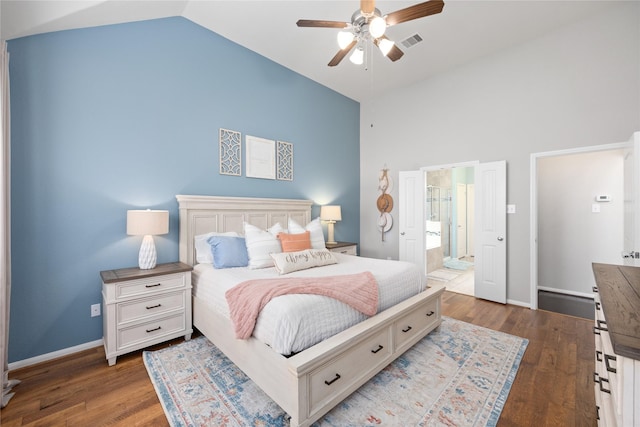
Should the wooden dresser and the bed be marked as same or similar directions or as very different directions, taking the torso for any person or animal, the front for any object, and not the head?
very different directions

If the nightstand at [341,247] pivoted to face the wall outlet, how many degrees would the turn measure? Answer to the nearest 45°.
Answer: approximately 90° to its right

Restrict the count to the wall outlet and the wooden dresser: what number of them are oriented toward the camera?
1

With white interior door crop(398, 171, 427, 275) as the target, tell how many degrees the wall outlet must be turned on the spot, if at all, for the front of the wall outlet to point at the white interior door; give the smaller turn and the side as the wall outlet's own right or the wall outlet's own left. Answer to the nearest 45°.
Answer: approximately 90° to the wall outlet's own left

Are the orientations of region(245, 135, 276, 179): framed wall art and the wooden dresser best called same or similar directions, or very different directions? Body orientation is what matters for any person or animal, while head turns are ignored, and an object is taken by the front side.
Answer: very different directions

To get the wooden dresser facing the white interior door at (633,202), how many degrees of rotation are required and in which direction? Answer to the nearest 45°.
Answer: approximately 90° to its right

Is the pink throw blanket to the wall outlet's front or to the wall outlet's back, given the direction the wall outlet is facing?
to the front

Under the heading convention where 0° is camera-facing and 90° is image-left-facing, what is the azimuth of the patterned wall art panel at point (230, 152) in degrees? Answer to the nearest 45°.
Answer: approximately 315°

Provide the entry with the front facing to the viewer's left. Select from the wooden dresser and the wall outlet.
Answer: the wooden dresser

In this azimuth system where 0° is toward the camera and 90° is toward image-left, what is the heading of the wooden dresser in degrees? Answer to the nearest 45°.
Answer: approximately 90°

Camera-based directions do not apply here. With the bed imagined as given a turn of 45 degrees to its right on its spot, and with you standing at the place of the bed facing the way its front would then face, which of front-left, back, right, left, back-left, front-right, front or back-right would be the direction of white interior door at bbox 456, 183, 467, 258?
back-left

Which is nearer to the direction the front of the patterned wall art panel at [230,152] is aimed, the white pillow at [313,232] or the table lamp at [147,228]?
the white pillow

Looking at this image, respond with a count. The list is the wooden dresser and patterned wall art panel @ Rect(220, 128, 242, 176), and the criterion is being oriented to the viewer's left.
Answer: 1

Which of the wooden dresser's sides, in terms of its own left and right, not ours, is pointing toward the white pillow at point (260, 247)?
front

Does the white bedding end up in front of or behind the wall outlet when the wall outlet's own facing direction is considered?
in front

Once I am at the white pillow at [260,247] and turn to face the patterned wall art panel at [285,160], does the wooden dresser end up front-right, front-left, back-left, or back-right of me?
back-right
